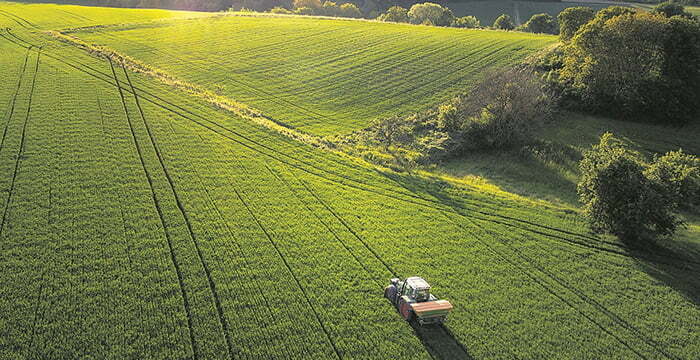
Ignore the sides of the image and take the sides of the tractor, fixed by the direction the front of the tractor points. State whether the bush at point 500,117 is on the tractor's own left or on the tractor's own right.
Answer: on the tractor's own right

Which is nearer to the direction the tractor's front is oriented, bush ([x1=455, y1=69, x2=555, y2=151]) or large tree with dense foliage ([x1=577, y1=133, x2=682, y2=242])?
the bush

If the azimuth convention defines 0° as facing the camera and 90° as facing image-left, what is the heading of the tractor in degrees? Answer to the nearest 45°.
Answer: approximately 135°

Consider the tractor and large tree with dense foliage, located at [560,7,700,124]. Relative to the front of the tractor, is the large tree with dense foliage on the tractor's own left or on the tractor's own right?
on the tractor's own right

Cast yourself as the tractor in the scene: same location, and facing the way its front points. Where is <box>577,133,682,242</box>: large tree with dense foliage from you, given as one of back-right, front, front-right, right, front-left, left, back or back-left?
right
